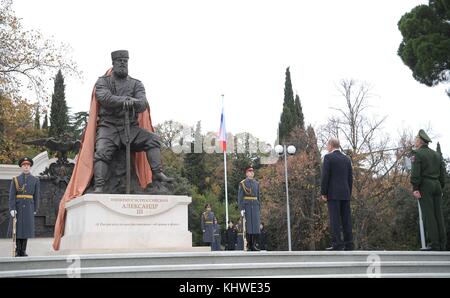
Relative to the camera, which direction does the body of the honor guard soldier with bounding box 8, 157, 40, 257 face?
toward the camera

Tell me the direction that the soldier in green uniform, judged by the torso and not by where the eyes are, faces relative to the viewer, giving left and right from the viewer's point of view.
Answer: facing away from the viewer and to the left of the viewer

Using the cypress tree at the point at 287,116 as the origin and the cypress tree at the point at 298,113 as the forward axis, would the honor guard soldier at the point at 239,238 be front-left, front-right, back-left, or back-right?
back-right

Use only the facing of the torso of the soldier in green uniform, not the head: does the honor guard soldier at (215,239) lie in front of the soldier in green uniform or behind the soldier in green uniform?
in front

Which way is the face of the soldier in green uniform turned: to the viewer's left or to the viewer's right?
to the viewer's left

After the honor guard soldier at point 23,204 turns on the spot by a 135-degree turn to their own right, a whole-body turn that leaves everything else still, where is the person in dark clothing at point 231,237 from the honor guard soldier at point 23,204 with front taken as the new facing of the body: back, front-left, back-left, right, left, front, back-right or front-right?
right

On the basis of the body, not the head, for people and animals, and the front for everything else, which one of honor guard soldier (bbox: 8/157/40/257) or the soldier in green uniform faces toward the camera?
the honor guard soldier

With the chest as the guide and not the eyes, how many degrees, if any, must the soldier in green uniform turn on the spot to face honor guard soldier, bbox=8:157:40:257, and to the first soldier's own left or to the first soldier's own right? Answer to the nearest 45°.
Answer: approximately 45° to the first soldier's own left

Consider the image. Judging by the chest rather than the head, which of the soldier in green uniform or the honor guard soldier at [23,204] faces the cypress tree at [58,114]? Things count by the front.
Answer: the soldier in green uniform

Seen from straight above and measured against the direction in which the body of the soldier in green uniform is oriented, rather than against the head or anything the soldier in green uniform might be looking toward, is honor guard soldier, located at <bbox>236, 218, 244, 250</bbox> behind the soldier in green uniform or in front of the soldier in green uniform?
in front

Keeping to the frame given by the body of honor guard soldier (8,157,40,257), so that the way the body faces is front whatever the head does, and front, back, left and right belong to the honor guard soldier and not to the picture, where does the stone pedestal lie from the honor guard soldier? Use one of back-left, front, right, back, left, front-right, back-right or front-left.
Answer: front-left

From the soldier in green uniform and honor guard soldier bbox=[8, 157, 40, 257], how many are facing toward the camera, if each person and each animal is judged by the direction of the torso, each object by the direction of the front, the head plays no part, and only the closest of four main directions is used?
1

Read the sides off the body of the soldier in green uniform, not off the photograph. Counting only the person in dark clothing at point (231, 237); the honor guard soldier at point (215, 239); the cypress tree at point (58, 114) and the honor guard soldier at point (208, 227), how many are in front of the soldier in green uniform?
4

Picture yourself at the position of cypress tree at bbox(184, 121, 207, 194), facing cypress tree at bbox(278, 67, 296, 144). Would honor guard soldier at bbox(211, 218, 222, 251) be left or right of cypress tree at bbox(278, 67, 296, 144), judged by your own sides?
right

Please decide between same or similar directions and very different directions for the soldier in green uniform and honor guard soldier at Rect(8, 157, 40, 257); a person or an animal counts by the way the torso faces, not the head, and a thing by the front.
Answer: very different directions

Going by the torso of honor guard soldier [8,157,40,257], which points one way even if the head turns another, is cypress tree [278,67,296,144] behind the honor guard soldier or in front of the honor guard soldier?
behind

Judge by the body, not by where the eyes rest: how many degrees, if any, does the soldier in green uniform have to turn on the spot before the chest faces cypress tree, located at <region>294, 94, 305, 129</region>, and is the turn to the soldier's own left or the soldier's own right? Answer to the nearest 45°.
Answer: approximately 45° to the soldier's own right

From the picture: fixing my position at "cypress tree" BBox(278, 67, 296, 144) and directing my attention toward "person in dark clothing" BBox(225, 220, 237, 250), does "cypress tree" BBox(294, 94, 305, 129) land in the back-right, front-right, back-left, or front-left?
back-left
